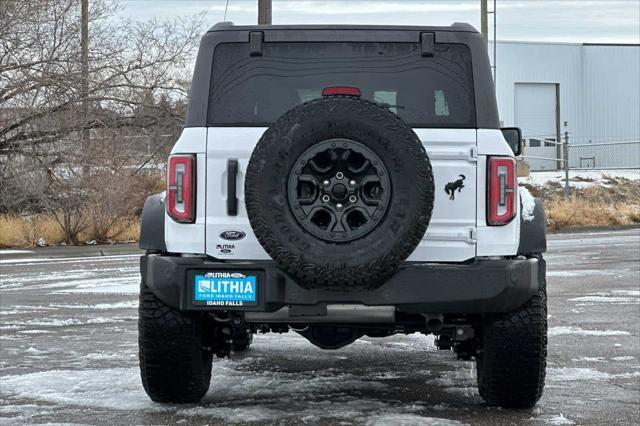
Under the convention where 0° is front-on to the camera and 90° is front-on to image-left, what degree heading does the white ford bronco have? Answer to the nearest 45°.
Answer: approximately 180°

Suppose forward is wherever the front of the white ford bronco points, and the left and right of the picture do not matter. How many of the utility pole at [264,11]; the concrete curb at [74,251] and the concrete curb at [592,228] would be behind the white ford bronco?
0

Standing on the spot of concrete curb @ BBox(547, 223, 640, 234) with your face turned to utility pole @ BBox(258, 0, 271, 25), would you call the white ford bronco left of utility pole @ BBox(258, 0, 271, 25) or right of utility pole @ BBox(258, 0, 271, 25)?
left

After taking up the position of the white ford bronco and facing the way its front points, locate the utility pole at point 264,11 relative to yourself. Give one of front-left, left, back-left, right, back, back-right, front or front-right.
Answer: front

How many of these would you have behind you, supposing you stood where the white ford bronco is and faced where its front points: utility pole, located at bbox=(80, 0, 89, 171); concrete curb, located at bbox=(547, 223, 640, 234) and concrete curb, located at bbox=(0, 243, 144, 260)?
0

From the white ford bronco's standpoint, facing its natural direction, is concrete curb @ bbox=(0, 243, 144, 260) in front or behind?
in front

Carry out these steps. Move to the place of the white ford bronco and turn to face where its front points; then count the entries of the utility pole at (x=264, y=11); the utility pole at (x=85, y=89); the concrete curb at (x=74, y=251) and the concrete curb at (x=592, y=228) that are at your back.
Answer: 0

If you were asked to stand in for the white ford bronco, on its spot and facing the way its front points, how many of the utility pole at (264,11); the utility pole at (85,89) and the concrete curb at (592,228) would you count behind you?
0
